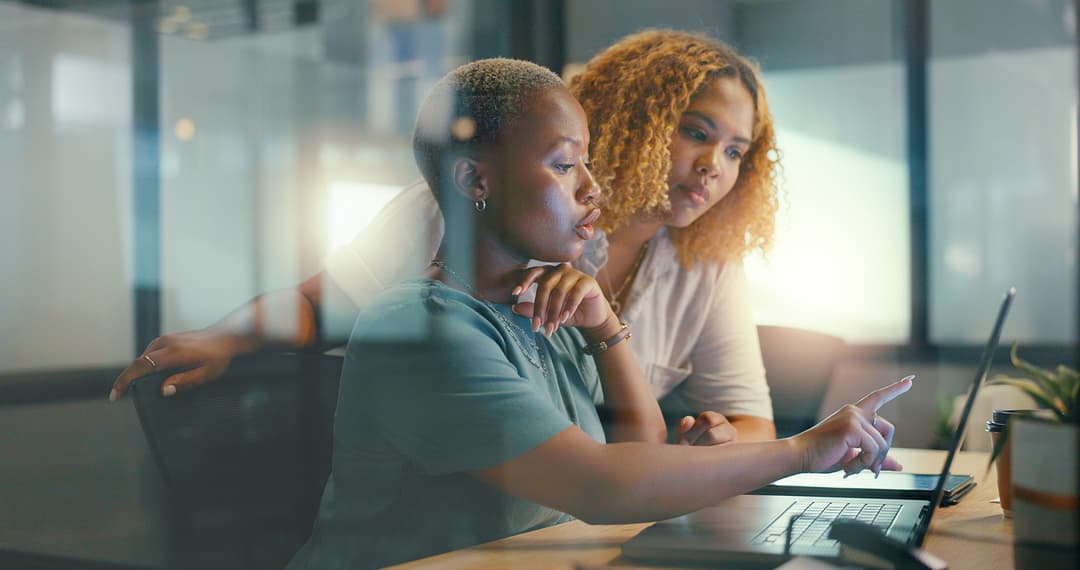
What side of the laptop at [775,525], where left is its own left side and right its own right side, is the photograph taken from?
left
